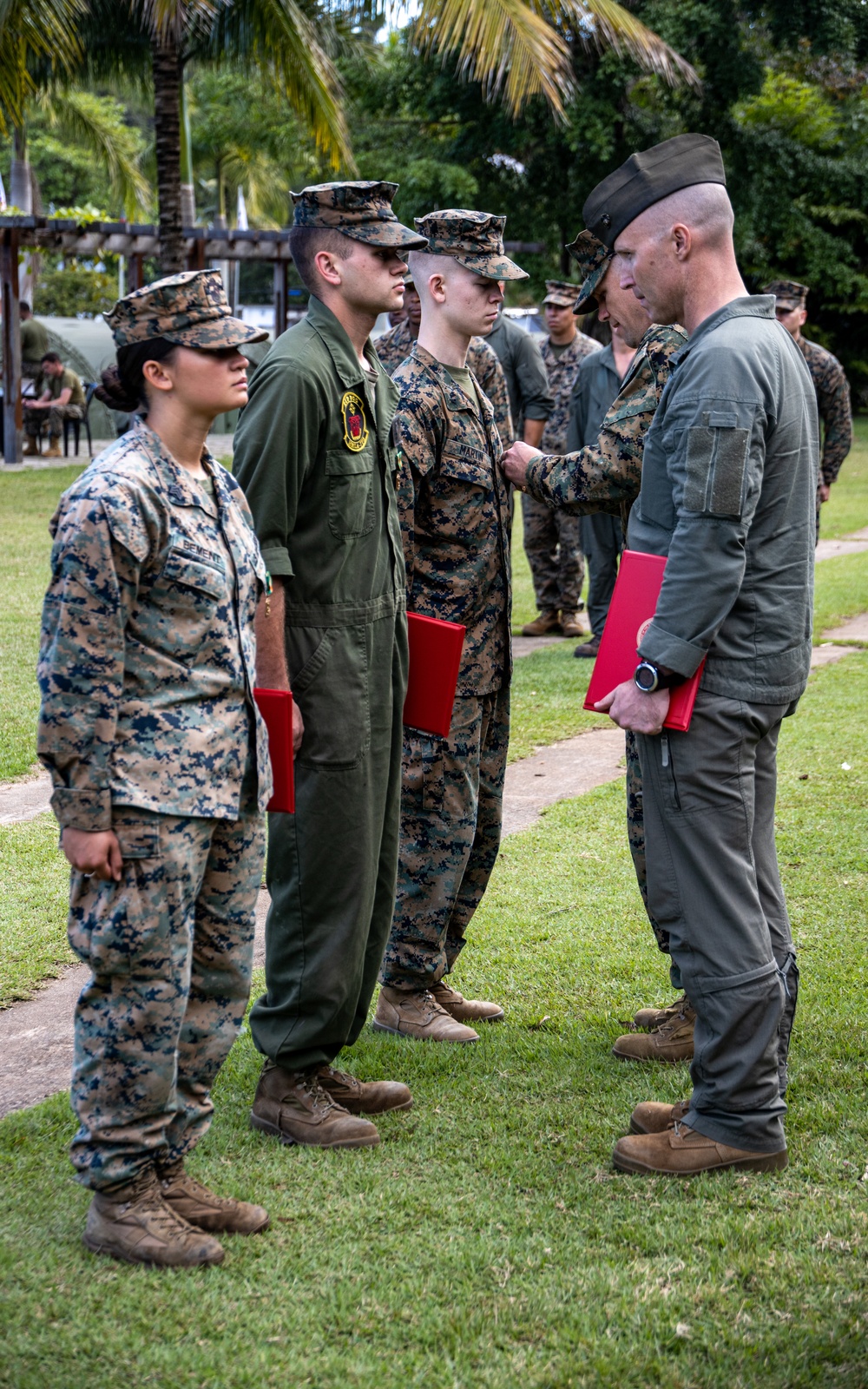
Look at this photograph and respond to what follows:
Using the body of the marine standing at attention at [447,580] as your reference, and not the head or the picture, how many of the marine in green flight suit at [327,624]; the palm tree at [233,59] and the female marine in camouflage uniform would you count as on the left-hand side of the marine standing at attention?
1

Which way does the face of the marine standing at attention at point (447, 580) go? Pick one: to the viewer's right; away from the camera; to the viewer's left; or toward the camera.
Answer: to the viewer's right

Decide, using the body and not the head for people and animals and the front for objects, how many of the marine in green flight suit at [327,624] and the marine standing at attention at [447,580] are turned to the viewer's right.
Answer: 2

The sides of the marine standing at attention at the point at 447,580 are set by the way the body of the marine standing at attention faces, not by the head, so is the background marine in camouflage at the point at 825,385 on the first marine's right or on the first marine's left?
on the first marine's left

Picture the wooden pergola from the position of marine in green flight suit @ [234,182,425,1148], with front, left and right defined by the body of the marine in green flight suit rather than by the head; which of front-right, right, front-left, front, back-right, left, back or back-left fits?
left

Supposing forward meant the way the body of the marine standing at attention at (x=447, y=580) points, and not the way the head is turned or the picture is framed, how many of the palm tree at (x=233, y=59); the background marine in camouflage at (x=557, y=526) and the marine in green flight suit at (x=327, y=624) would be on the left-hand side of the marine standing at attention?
2

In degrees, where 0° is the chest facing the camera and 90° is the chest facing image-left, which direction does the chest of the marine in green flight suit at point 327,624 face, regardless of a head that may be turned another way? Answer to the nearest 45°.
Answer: approximately 270°

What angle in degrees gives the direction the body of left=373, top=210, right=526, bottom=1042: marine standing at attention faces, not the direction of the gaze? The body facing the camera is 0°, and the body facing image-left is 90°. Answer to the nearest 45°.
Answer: approximately 270°

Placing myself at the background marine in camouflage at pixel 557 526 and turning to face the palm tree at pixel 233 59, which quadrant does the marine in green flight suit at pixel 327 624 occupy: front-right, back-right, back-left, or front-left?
back-left

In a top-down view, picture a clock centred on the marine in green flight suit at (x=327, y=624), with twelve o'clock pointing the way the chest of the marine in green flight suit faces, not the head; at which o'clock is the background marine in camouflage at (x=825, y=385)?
The background marine in camouflage is roughly at 10 o'clock from the marine in green flight suit.

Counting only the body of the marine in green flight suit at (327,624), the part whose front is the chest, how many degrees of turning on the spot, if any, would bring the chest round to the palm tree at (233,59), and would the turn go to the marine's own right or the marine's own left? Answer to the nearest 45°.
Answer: approximately 90° to the marine's own left

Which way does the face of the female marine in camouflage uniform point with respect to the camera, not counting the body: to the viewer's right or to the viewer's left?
to the viewer's right

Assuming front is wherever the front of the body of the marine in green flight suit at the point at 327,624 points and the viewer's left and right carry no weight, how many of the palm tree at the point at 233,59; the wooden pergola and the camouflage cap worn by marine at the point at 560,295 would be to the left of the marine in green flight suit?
3
